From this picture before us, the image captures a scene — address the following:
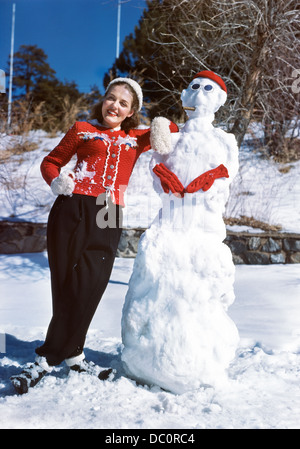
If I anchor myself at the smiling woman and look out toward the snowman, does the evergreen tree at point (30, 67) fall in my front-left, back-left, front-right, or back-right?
back-left

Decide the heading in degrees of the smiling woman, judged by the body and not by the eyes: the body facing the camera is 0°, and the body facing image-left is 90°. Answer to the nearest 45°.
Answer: approximately 0°

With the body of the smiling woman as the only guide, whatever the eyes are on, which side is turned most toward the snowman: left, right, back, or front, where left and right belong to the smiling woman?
left

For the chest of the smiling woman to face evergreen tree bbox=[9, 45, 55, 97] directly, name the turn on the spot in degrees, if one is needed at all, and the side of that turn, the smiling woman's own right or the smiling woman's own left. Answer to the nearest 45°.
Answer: approximately 180°

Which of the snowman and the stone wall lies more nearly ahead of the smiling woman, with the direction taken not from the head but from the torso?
the snowman

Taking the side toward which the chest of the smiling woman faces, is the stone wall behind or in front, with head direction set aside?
behind

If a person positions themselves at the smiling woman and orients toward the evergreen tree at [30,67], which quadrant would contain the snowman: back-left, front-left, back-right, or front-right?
back-right

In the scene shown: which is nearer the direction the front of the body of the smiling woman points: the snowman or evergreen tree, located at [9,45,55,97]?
the snowman
